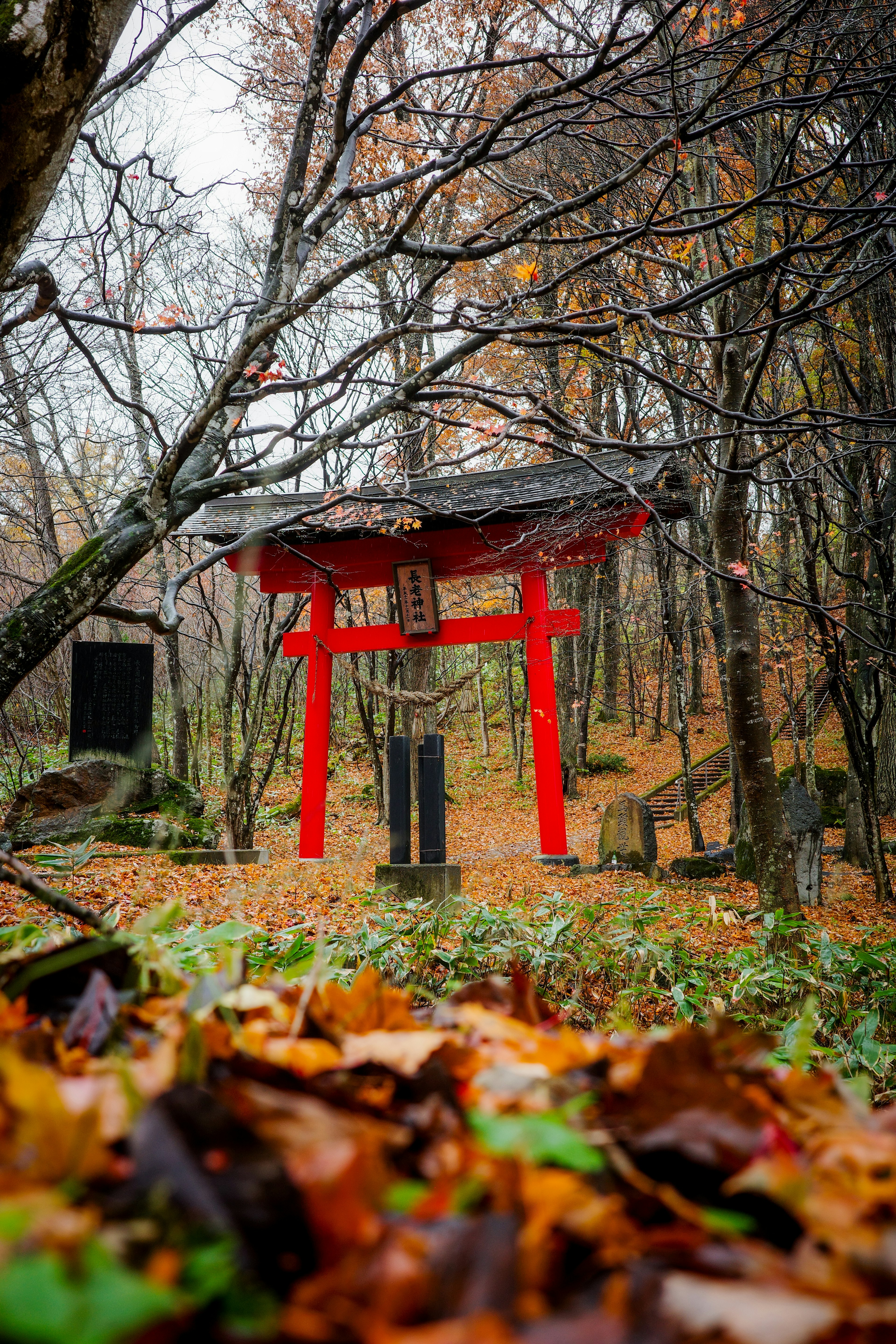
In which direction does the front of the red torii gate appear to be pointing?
toward the camera

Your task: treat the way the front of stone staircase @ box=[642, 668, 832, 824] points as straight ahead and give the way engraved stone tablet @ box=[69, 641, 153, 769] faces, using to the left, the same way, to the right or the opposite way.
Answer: to the left

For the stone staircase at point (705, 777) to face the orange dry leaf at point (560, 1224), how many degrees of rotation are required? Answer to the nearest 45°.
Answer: approximately 45° to its left

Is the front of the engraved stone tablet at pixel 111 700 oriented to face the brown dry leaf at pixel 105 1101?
yes

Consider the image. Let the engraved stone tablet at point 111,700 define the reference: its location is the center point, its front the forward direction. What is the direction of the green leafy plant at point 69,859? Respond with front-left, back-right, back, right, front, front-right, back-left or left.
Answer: front

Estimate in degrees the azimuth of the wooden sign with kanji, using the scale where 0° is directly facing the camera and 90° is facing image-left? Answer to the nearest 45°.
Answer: approximately 0°

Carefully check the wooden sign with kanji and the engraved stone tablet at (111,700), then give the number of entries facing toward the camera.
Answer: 2

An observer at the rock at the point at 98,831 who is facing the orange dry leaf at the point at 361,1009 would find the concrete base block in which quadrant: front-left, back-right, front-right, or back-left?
front-left

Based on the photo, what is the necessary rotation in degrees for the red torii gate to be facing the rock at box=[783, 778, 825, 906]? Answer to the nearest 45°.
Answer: approximately 45° to its left

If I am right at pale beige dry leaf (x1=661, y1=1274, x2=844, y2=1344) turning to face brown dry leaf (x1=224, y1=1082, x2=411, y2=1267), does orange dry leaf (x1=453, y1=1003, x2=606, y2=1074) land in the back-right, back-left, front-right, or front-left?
front-right

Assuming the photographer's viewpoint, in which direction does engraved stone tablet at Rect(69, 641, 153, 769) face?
facing the viewer

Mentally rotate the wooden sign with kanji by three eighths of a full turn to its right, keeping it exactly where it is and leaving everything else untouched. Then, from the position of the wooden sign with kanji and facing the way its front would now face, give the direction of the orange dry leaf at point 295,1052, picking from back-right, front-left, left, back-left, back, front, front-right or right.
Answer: back-left

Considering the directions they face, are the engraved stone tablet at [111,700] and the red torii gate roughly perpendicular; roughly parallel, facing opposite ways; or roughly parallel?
roughly parallel

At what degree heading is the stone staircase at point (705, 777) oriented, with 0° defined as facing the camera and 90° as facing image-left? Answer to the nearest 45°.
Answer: approximately 45°

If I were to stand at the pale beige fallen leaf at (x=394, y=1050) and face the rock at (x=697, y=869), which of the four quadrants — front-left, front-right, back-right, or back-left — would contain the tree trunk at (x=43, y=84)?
front-left

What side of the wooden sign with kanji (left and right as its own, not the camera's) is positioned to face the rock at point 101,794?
right

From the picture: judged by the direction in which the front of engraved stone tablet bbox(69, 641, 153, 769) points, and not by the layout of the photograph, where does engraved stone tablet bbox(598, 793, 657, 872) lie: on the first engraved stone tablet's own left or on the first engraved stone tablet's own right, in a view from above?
on the first engraved stone tablet's own left
